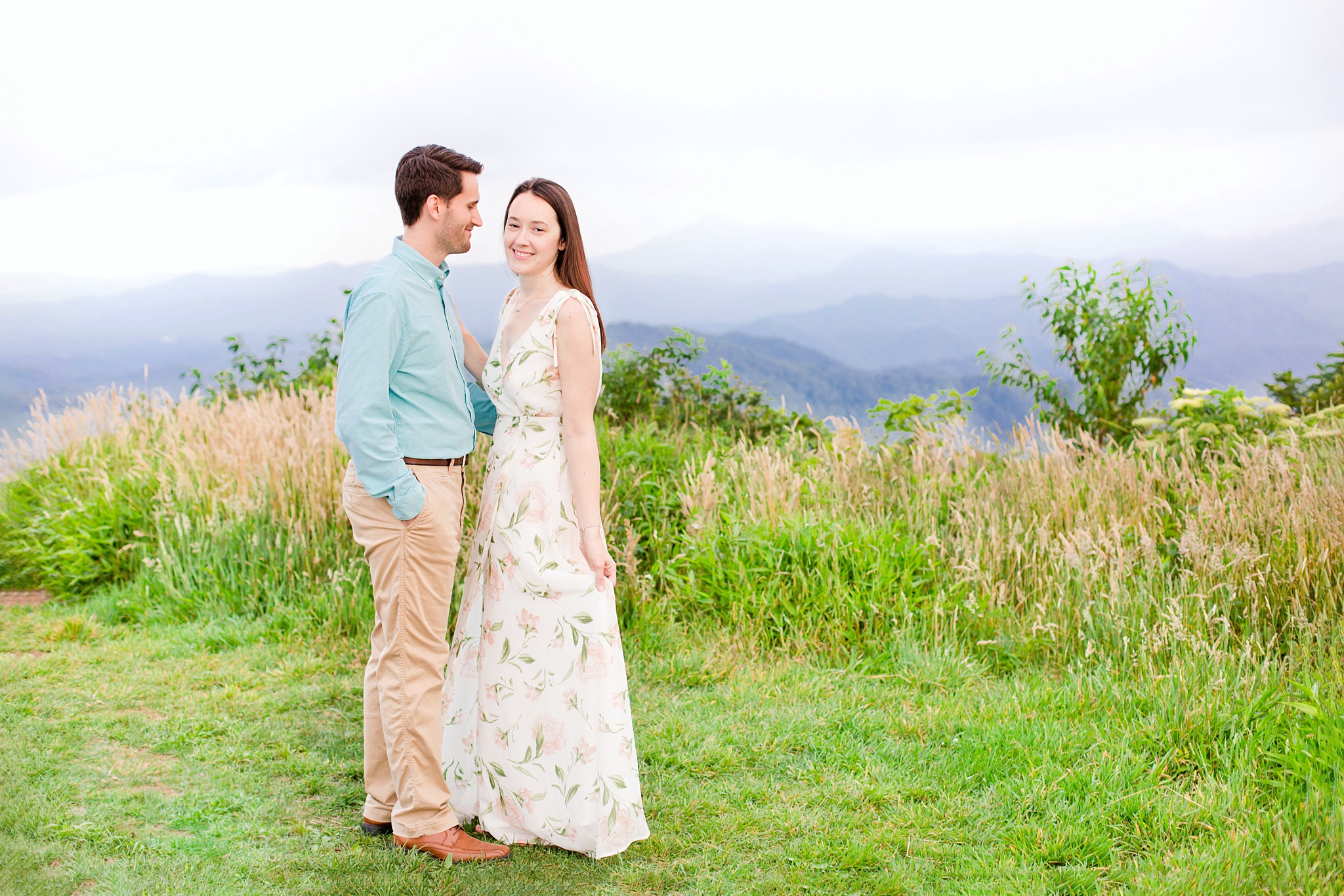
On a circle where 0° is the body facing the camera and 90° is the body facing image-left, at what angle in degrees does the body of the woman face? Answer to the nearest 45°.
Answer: approximately 45°

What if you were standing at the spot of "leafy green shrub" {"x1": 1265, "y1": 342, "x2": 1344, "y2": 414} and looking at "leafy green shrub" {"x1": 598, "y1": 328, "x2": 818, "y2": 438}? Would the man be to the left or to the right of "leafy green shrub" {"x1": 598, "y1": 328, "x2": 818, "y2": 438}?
left

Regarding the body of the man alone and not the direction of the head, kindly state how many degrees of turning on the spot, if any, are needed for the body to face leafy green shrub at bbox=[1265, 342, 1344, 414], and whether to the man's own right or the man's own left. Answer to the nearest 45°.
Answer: approximately 45° to the man's own left

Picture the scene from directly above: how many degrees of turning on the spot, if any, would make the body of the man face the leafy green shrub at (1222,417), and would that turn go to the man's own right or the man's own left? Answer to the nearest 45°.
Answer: approximately 45° to the man's own left

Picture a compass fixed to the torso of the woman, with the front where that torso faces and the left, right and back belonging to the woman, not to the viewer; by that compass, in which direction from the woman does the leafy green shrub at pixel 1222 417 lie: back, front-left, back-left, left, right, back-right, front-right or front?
back

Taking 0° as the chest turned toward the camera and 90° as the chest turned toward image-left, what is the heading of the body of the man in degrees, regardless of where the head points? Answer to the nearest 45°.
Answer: approximately 270°

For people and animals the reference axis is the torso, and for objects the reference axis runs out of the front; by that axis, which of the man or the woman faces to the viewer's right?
the man

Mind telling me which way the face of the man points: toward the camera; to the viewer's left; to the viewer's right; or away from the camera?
to the viewer's right
